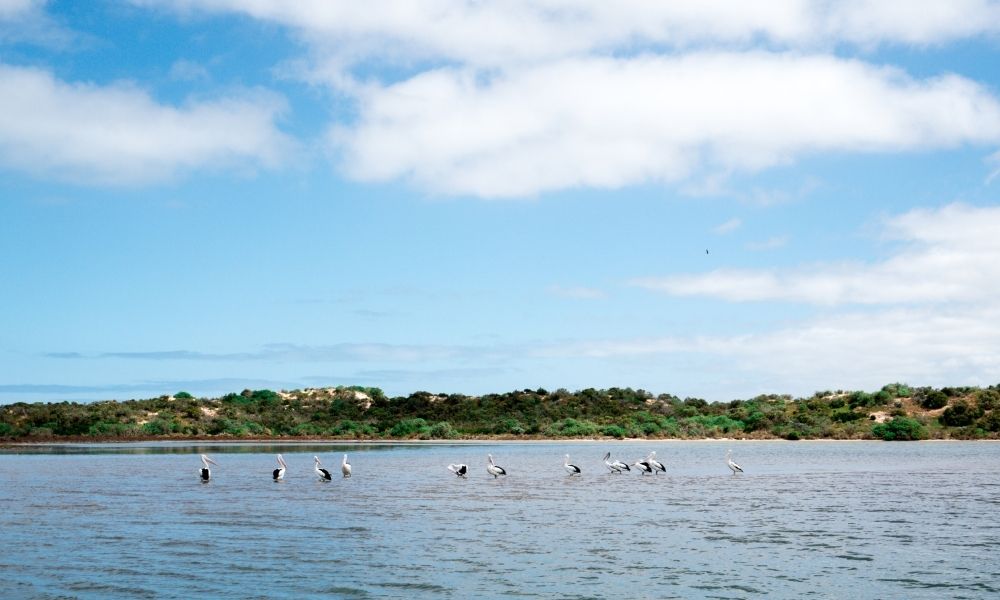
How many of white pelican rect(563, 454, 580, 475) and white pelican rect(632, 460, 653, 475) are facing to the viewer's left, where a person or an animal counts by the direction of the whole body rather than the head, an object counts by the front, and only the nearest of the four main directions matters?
2

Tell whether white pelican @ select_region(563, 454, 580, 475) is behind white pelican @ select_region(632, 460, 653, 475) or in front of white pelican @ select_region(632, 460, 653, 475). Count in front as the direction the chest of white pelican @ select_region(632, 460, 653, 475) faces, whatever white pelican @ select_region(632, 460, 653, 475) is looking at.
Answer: in front

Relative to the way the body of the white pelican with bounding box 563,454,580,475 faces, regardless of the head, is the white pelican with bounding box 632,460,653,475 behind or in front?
behind

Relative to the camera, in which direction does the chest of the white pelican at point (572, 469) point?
to the viewer's left

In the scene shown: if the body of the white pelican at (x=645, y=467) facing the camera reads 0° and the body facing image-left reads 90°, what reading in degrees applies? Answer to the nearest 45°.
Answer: approximately 90°
